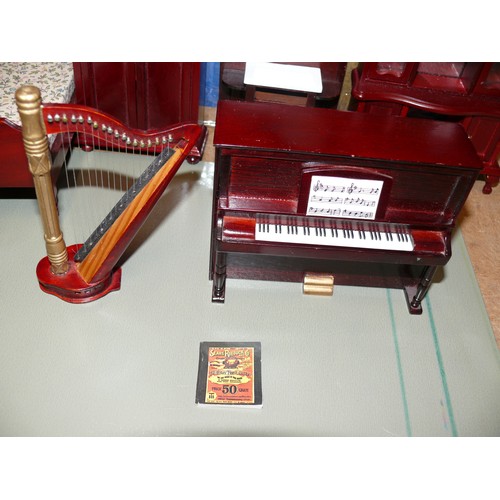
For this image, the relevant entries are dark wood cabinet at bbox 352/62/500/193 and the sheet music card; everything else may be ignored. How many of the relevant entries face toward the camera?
2

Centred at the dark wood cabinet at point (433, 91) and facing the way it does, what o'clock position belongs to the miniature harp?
The miniature harp is roughly at 1 o'clock from the dark wood cabinet.

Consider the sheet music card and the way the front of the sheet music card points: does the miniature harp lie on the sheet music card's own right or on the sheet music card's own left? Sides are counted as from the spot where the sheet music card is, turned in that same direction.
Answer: on the sheet music card's own right

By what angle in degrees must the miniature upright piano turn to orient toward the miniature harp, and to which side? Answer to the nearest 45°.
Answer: approximately 90° to its right

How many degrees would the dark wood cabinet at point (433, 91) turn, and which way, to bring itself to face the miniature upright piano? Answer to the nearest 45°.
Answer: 0° — it already faces it

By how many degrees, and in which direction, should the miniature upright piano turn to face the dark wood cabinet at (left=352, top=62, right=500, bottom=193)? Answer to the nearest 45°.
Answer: approximately 180°

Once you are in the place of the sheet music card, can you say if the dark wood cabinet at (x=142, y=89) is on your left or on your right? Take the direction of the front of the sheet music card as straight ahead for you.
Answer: on your right

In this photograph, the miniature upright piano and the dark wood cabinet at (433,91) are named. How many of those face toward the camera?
2

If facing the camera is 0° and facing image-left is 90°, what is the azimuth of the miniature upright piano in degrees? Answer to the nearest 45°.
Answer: approximately 0°
